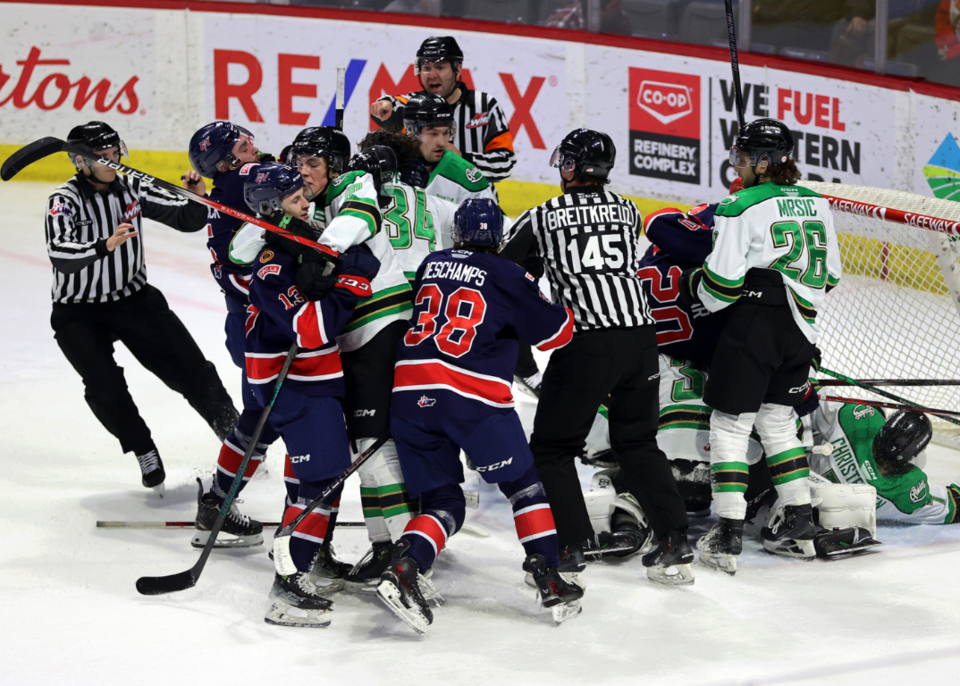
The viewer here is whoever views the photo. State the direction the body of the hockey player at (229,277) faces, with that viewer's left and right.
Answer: facing to the right of the viewer

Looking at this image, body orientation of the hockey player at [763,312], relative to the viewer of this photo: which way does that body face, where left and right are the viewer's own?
facing away from the viewer and to the left of the viewer

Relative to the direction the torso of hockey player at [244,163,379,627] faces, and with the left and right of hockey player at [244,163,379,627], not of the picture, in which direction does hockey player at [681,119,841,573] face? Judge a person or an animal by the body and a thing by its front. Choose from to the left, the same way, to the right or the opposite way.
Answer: to the left

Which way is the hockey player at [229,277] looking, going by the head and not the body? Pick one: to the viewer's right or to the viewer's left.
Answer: to the viewer's right

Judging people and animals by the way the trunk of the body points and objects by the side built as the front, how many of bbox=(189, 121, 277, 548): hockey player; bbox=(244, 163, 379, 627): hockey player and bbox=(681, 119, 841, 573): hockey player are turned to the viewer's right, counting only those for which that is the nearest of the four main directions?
2

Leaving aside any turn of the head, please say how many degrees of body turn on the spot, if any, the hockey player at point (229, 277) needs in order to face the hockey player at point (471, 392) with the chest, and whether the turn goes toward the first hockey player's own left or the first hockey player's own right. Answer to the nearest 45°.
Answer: approximately 45° to the first hockey player's own right

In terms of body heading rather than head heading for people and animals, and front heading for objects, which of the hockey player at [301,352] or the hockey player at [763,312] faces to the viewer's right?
the hockey player at [301,352]

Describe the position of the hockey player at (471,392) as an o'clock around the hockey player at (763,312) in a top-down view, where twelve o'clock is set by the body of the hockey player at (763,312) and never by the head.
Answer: the hockey player at (471,392) is roughly at 9 o'clock from the hockey player at (763,312).

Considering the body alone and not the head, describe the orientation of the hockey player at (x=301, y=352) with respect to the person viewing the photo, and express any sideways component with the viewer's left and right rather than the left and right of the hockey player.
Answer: facing to the right of the viewer

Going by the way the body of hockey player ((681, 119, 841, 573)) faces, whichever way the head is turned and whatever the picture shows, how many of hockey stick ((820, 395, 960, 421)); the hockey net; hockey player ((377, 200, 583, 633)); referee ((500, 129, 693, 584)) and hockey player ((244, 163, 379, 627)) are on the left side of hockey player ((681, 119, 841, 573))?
3

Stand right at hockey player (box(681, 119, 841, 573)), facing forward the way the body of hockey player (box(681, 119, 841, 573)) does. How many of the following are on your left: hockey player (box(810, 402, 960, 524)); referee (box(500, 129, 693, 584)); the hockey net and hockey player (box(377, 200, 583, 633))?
2

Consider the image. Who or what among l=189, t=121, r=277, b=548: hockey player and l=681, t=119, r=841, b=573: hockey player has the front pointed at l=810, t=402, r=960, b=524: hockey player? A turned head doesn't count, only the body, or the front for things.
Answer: l=189, t=121, r=277, b=548: hockey player

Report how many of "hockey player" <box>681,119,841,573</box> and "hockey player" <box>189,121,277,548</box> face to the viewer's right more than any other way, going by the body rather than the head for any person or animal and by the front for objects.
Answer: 1
